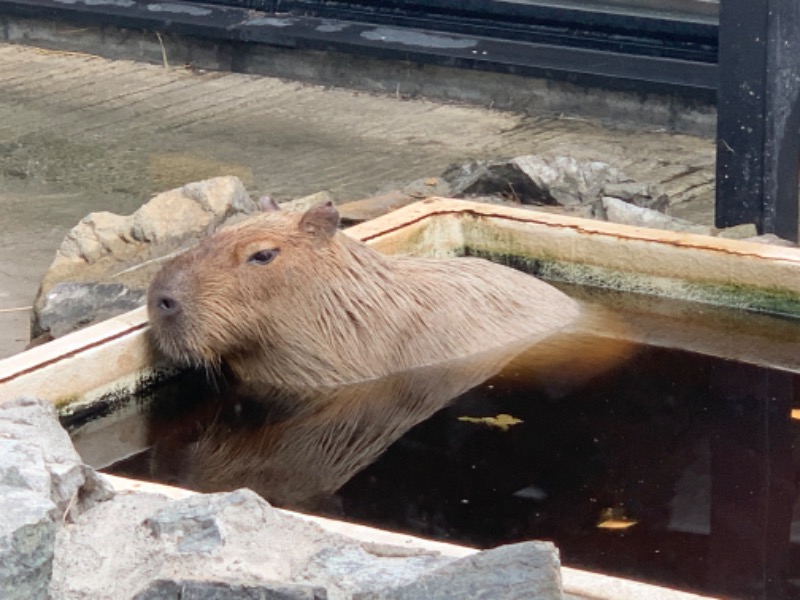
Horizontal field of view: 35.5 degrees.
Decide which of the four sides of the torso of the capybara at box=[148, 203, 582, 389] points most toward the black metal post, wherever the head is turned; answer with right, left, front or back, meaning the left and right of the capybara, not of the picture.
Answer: back

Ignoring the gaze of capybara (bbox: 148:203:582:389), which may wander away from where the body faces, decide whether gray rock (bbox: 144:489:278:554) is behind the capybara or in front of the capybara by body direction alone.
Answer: in front

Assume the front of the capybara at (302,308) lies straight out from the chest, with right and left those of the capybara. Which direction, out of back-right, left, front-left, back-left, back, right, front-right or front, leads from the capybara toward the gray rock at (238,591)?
front-left

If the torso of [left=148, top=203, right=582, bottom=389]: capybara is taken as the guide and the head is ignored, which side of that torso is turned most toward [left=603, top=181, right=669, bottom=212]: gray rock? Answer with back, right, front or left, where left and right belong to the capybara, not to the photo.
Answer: back

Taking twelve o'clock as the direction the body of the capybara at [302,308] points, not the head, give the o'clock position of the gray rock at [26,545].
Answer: The gray rock is roughly at 11 o'clock from the capybara.

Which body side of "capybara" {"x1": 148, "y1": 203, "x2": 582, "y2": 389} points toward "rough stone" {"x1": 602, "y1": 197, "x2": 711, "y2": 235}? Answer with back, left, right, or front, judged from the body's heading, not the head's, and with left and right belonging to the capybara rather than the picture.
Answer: back

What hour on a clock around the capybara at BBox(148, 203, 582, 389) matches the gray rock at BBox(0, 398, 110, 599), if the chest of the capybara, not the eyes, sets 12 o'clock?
The gray rock is roughly at 11 o'clock from the capybara.

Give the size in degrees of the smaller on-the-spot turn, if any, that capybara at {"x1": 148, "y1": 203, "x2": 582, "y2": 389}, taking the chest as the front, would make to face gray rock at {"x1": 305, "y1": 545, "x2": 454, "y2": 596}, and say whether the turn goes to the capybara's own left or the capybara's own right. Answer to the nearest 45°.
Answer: approximately 45° to the capybara's own left

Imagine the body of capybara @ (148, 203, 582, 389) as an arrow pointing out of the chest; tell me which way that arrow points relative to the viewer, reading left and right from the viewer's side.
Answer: facing the viewer and to the left of the viewer

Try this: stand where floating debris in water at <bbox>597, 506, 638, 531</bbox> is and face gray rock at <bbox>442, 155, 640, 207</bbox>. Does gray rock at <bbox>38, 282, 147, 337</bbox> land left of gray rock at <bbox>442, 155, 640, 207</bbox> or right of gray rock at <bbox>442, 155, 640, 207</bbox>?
left

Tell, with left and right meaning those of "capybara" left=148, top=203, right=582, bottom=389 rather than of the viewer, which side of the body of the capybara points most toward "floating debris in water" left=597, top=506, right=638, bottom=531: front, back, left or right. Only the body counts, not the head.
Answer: left

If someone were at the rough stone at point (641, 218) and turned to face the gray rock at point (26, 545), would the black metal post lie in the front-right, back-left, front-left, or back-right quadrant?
back-left
